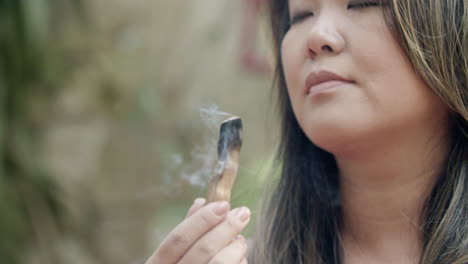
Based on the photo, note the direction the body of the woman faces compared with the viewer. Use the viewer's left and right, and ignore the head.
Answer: facing the viewer and to the left of the viewer

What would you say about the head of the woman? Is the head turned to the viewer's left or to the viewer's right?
to the viewer's left
